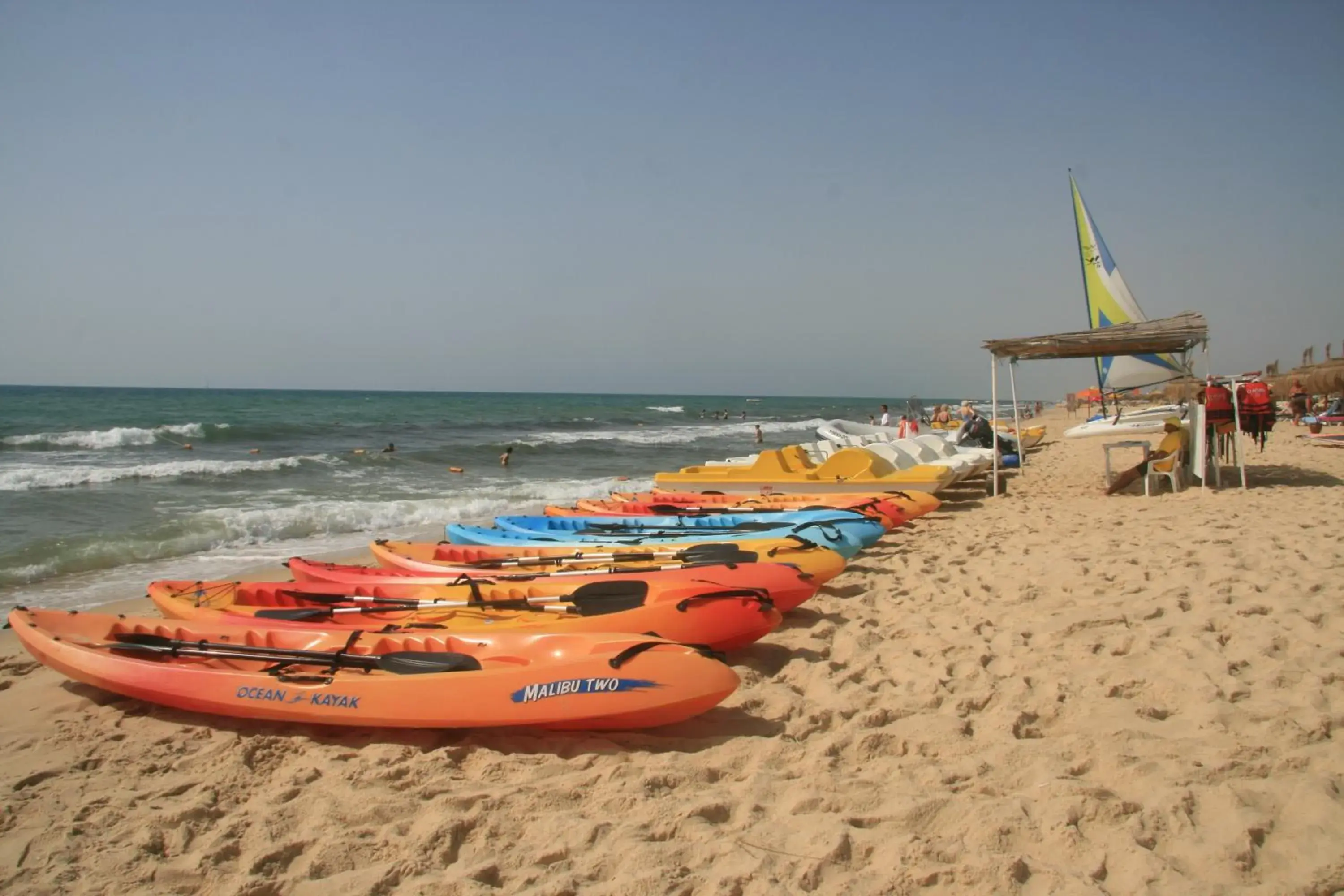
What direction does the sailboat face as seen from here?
to the viewer's left

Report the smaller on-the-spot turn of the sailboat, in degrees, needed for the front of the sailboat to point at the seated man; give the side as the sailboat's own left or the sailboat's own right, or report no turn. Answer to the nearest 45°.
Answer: approximately 90° to the sailboat's own left

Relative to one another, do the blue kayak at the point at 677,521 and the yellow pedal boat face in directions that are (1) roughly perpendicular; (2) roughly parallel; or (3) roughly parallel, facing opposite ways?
roughly parallel
